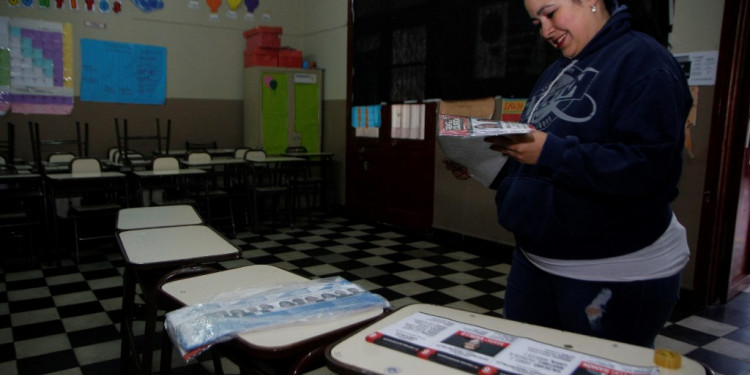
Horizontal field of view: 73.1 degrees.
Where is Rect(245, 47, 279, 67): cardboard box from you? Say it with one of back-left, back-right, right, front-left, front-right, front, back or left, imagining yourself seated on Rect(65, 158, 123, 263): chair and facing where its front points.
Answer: left

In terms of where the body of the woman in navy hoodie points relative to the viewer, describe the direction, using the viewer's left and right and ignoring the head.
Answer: facing the viewer and to the left of the viewer

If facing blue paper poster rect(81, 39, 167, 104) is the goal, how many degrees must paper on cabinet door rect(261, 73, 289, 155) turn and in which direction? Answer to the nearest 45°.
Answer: approximately 90° to its right

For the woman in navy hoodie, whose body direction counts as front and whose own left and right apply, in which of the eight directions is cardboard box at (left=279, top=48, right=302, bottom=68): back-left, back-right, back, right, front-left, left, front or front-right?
right

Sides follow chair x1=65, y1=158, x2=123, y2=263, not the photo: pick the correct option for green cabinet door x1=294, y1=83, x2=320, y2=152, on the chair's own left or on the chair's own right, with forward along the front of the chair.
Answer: on the chair's own left

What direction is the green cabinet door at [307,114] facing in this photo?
toward the camera

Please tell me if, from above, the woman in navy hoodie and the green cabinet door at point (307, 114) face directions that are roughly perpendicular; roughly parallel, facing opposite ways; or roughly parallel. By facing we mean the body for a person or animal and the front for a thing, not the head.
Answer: roughly perpendicular

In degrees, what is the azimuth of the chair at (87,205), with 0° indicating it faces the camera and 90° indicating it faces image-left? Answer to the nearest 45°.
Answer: approximately 315°
